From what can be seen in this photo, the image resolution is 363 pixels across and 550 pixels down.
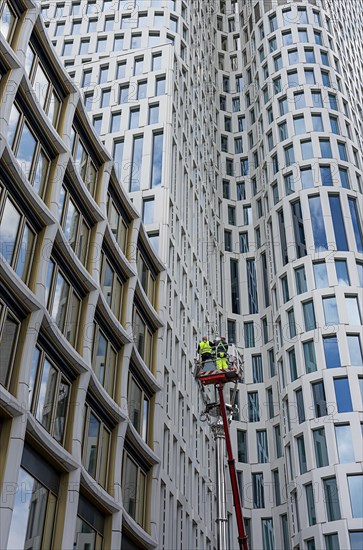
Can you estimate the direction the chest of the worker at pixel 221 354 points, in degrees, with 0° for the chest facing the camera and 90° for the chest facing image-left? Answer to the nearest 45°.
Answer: approximately 180°

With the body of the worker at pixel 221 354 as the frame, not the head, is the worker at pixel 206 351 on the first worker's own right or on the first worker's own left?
on the first worker's own left
